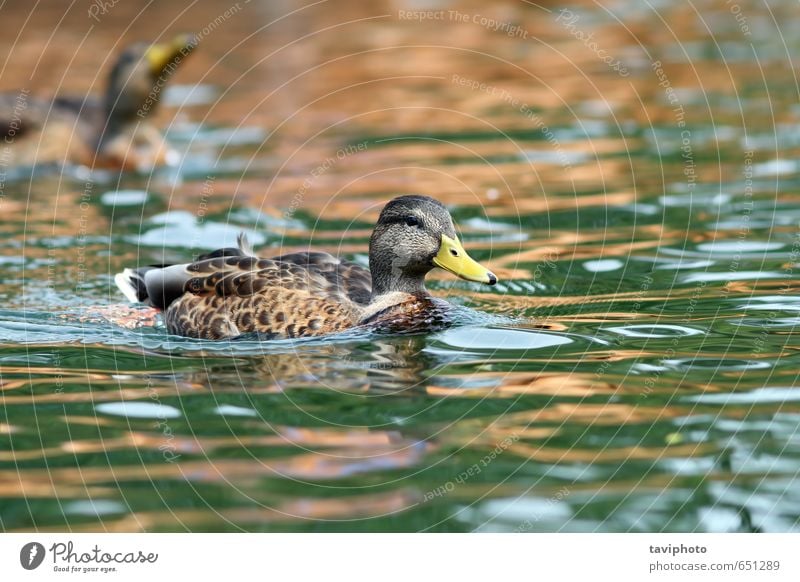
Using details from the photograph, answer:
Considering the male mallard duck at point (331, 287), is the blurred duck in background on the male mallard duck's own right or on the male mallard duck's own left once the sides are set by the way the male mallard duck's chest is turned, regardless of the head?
on the male mallard duck's own left

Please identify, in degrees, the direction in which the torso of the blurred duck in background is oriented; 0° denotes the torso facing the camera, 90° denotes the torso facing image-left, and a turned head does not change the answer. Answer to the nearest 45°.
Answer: approximately 270°

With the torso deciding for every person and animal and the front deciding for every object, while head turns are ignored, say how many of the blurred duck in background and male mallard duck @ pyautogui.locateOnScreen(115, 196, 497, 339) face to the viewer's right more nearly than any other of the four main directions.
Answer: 2

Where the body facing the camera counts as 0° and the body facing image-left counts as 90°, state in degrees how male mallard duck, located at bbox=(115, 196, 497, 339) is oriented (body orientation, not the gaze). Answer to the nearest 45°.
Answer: approximately 270°

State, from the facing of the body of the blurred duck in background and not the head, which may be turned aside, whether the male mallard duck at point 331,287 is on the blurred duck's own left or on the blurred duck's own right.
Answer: on the blurred duck's own right
